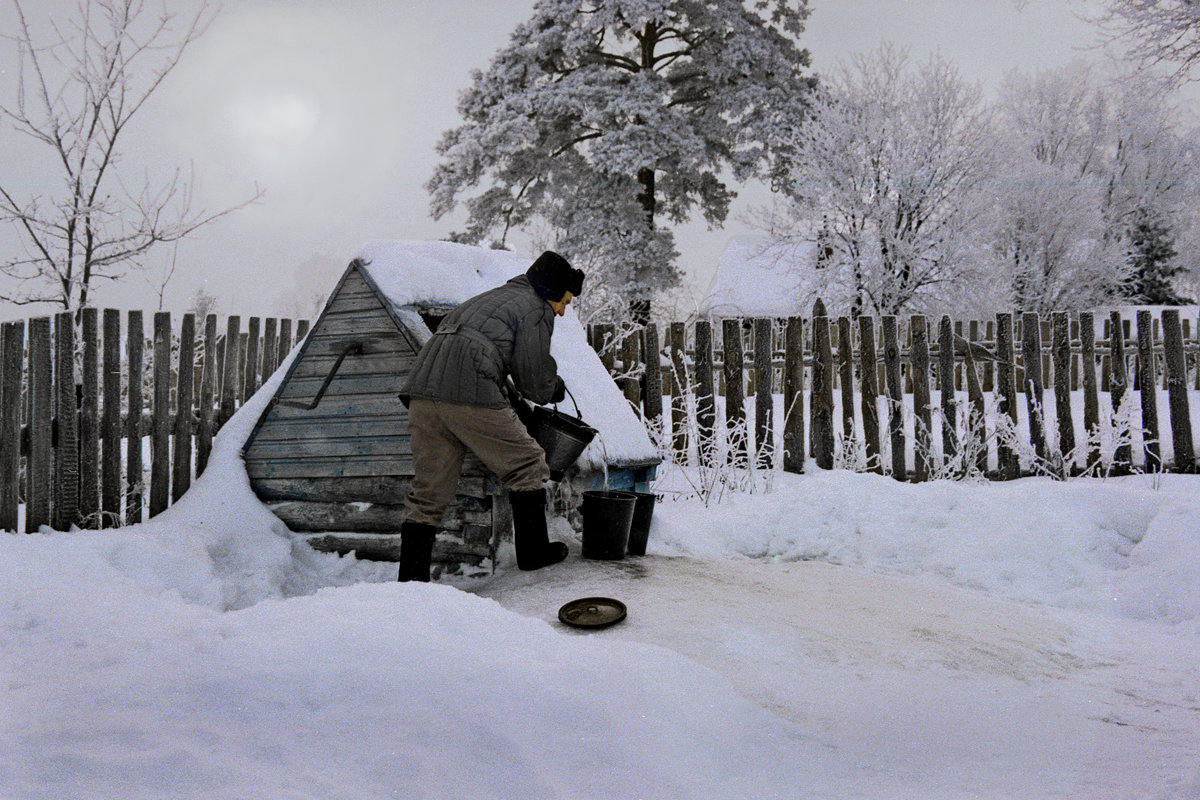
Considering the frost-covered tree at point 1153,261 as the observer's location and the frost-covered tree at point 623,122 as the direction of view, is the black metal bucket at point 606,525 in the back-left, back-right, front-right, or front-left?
front-left

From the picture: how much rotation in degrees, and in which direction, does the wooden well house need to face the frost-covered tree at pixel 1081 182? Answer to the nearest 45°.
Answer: approximately 90° to its left

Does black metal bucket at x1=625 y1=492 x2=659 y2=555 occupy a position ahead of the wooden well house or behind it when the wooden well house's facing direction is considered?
ahead

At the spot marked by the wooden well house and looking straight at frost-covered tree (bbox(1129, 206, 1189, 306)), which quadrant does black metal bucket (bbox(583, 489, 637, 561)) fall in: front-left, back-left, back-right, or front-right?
front-right

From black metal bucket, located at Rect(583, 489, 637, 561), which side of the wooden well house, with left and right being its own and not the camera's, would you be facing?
front

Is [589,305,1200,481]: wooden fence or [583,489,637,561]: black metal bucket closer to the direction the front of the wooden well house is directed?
the black metal bucket

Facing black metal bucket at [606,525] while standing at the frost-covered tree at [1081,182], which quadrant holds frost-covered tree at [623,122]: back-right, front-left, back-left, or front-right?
front-right

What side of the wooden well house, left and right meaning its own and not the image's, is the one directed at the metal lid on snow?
front
